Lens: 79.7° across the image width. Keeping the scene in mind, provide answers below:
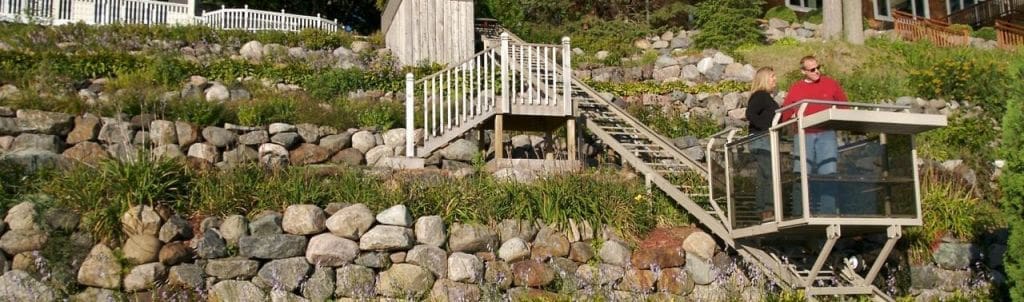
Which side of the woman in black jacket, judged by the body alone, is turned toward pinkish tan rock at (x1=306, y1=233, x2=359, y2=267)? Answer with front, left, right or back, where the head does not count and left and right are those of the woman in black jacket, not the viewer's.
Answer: back

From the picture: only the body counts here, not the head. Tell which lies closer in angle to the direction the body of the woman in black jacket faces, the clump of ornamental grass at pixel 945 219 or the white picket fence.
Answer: the clump of ornamental grass

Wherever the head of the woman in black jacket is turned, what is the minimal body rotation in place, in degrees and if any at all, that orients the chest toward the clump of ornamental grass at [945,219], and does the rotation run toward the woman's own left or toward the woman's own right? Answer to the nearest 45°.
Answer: approximately 45° to the woman's own left

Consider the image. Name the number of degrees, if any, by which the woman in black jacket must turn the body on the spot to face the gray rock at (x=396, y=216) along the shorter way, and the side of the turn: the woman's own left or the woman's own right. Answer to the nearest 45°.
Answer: approximately 180°

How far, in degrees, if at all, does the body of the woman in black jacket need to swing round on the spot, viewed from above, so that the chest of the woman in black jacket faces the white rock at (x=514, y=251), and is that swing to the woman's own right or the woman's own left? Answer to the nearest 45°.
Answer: approximately 180°

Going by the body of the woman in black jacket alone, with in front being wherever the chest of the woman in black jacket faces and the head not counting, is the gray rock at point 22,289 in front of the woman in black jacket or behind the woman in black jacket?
behind

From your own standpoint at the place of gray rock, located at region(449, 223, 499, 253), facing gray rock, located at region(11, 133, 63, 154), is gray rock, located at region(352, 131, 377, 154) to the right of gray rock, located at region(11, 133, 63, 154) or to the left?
right

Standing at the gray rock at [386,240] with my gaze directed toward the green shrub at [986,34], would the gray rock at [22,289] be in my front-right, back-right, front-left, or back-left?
back-left

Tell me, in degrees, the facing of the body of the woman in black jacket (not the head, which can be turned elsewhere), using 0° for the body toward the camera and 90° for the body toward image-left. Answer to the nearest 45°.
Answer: approximately 270°
